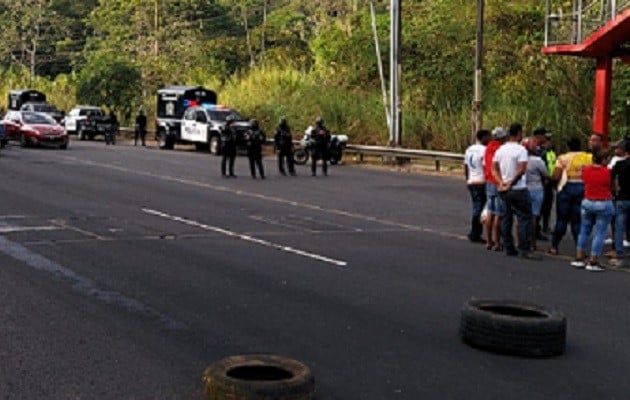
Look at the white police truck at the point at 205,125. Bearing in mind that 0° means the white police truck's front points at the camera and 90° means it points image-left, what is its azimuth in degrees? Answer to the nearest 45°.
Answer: approximately 315°

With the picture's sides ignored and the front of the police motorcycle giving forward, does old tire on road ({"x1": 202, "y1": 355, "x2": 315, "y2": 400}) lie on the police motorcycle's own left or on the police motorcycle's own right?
on the police motorcycle's own left

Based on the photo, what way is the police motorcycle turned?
to the viewer's left

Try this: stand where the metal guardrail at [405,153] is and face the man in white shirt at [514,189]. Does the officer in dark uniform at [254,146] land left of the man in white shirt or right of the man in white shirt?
right

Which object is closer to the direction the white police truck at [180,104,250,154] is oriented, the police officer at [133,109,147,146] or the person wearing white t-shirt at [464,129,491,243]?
the person wearing white t-shirt

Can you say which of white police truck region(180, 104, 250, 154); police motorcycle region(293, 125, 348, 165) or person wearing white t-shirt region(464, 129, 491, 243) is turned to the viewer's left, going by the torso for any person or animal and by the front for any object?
the police motorcycle
